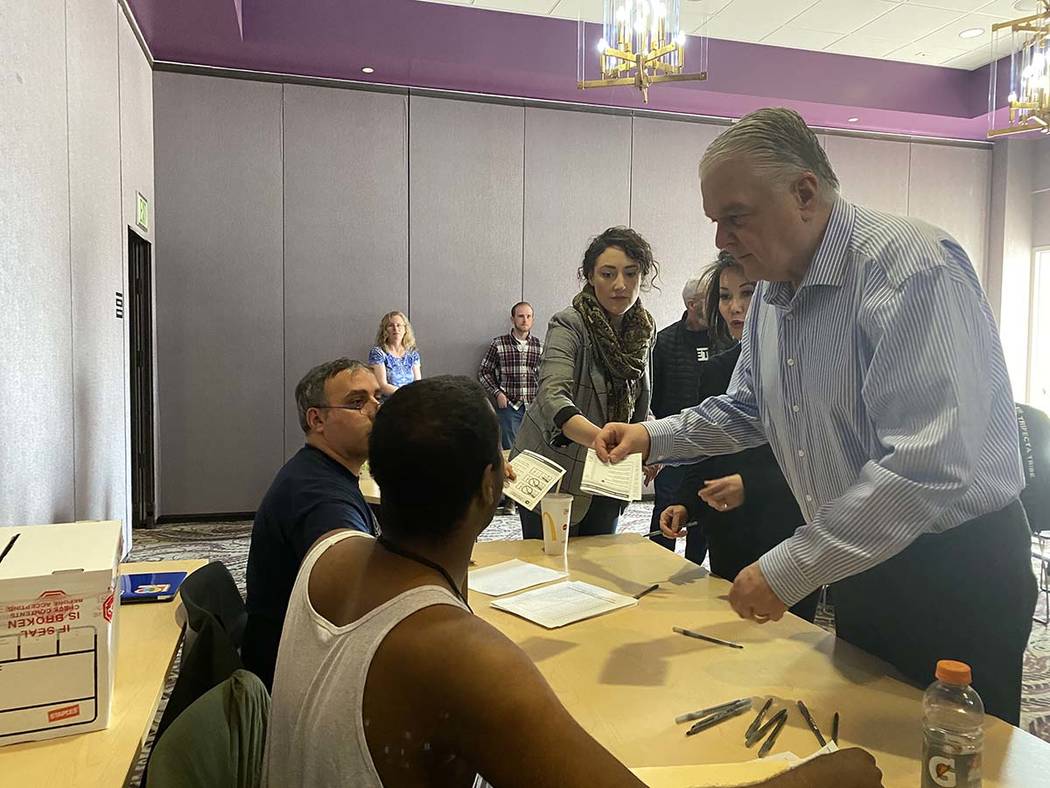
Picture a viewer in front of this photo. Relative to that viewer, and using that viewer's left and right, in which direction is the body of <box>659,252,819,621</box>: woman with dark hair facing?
facing the viewer and to the left of the viewer

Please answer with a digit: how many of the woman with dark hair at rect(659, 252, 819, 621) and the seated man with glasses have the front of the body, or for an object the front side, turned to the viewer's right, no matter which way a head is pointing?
1

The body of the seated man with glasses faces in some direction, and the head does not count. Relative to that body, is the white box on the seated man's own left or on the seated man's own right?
on the seated man's own right

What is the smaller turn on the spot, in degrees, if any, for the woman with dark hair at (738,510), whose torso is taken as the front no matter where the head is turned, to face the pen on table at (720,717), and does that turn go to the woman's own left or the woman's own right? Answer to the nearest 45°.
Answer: approximately 45° to the woman's own left

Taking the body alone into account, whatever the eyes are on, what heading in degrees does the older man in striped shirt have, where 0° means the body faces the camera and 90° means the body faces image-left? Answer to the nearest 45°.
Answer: approximately 45°

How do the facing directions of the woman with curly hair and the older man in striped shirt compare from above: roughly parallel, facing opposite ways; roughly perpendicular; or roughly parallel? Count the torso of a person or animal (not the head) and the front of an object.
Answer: roughly perpendicular

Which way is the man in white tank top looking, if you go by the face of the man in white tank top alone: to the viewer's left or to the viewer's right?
to the viewer's right

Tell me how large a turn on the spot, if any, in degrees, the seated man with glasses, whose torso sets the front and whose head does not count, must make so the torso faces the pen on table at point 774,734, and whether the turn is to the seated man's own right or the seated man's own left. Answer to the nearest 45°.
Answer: approximately 45° to the seated man's own right

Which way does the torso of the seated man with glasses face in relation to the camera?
to the viewer's right

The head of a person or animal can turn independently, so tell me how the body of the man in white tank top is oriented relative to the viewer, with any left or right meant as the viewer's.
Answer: facing away from the viewer and to the right of the viewer

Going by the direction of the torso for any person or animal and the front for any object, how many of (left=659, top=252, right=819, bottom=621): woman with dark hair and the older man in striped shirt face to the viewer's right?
0

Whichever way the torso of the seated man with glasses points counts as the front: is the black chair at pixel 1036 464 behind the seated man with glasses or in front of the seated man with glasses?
in front
